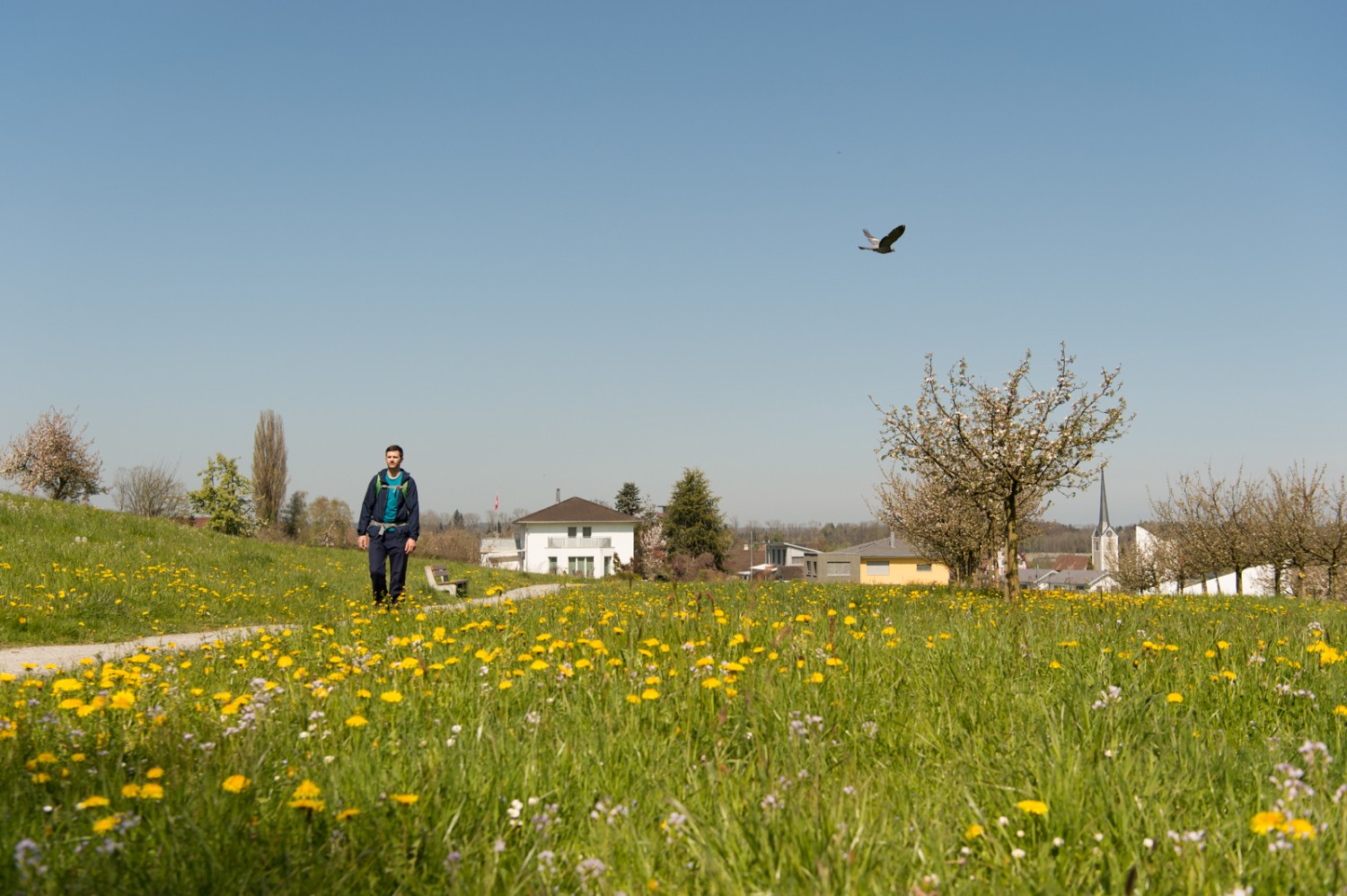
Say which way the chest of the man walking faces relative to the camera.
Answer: toward the camera

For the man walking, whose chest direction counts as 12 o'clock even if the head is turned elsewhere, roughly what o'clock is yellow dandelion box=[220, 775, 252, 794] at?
The yellow dandelion is roughly at 12 o'clock from the man walking.

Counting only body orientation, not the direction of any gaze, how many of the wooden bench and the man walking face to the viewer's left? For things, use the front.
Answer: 0

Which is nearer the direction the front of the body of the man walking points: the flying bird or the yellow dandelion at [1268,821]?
the yellow dandelion

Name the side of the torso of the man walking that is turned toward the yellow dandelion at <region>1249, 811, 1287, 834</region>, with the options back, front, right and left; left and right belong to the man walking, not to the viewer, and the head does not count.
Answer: front

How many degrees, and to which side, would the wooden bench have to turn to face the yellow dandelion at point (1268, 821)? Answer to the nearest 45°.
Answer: approximately 45° to its right

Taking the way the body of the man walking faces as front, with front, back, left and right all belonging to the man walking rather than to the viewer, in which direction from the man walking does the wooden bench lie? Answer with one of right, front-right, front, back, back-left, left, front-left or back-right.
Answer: back

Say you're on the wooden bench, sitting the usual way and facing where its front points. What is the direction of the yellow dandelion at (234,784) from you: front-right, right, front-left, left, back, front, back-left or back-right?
front-right
